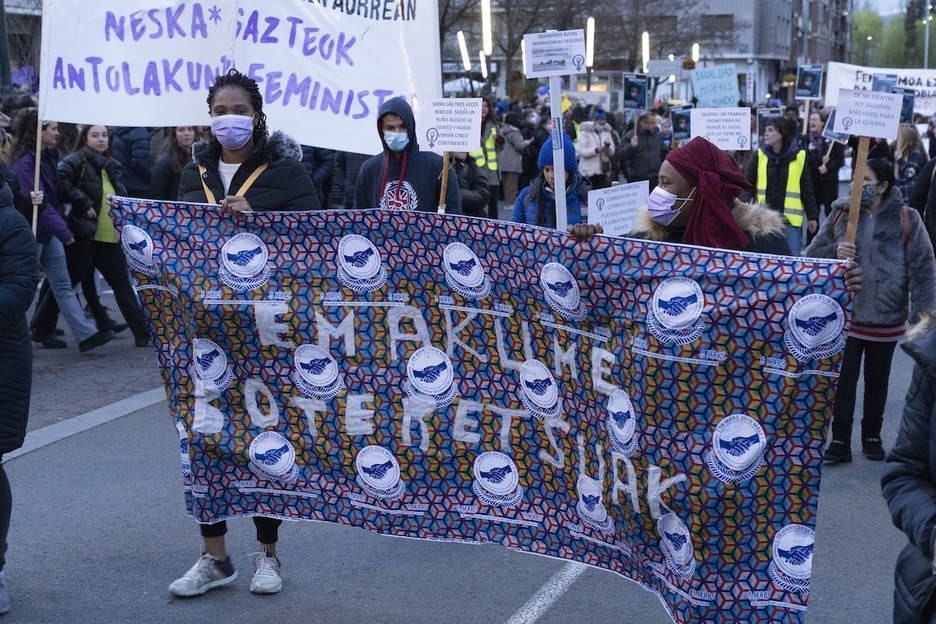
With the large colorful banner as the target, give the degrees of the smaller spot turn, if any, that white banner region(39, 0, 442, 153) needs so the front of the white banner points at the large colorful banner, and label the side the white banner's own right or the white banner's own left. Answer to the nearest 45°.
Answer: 0° — it already faces it

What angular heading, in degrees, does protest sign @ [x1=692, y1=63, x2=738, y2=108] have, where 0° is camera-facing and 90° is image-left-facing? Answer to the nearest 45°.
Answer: approximately 0°

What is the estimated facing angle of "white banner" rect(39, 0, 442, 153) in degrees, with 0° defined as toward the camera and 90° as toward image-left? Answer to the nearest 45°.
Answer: approximately 0°

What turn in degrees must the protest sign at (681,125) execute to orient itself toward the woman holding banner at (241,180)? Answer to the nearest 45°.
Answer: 0° — it already faces them

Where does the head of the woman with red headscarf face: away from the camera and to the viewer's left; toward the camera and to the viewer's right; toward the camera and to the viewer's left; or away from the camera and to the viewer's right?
toward the camera and to the viewer's left

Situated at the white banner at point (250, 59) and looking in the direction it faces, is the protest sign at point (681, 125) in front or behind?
behind

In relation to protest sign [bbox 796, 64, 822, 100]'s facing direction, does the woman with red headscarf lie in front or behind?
in front

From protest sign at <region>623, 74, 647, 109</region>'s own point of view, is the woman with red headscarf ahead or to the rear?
ahead

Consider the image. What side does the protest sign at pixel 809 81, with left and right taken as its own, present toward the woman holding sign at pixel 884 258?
front
